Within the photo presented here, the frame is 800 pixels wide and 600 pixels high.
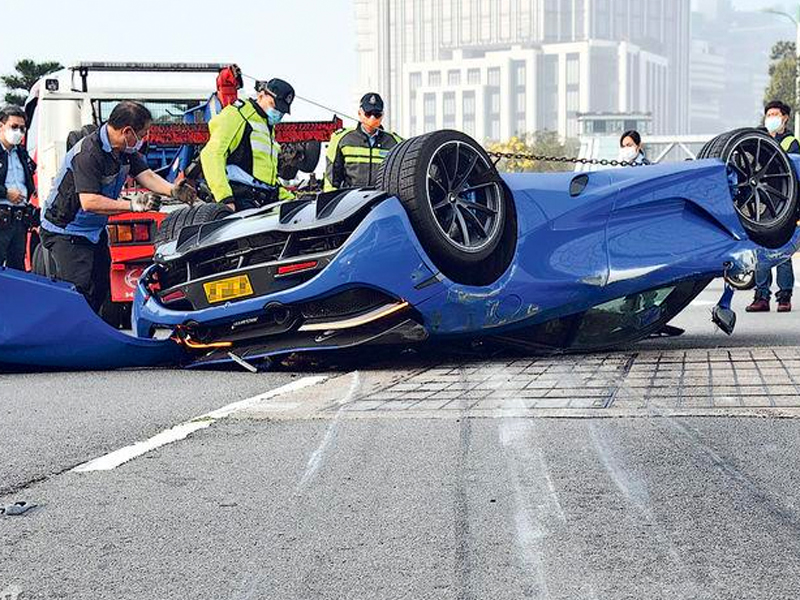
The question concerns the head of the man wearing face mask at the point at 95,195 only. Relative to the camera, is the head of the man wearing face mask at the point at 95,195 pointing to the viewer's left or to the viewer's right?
to the viewer's right

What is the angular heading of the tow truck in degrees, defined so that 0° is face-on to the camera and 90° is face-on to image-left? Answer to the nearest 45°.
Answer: approximately 135°

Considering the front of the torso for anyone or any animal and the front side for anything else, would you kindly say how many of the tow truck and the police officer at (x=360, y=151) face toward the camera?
1

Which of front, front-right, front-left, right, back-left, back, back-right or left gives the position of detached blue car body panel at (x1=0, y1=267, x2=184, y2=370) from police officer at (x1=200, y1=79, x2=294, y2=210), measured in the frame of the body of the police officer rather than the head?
right

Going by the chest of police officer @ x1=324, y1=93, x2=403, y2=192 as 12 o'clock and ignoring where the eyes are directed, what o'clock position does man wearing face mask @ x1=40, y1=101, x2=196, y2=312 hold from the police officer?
The man wearing face mask is roughly at 2 o'clock from the police officer.

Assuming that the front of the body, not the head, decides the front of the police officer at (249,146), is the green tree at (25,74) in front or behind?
behind

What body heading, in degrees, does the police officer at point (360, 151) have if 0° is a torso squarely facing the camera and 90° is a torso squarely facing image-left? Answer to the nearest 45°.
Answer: approximately 0°

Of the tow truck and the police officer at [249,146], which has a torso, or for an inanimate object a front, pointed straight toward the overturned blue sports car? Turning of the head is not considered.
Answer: the police officer
